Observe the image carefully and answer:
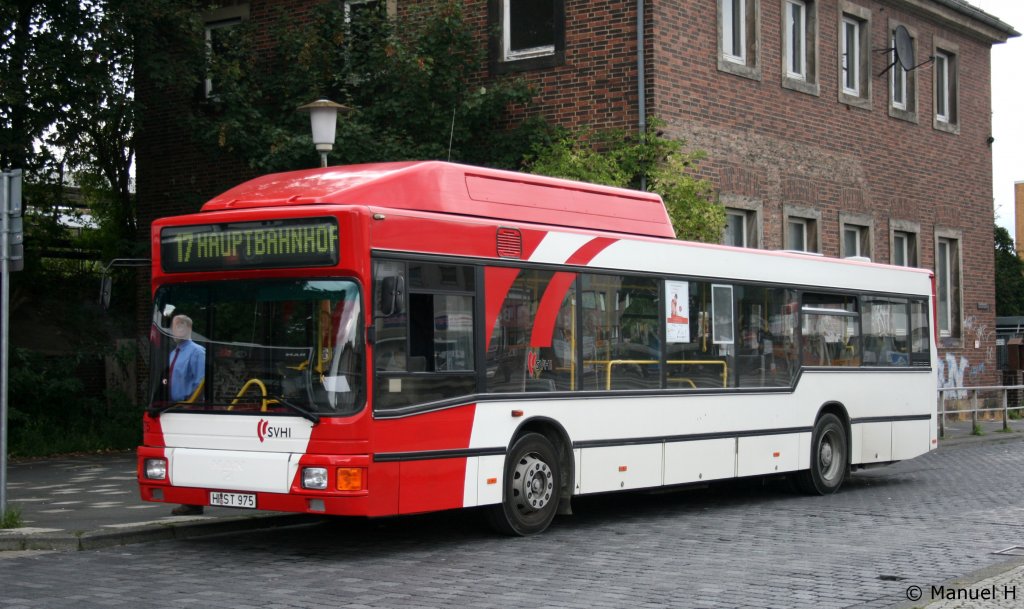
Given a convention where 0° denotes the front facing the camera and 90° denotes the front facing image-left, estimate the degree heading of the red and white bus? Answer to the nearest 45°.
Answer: approximately 45°

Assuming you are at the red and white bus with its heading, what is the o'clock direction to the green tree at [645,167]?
The green tree is roughly at 5 o'clock from the red and white bus.

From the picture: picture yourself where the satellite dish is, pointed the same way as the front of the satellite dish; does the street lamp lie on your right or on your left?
on your right

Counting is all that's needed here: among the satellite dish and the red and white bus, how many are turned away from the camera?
0

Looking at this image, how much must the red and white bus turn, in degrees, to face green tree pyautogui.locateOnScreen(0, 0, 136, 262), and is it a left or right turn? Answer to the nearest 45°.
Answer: approximately 90° to its right

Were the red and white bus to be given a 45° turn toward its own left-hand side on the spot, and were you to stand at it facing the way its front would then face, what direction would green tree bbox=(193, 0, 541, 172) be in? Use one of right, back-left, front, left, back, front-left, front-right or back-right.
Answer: back

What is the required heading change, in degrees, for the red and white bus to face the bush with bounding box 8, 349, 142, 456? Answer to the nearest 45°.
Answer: approximately 90° to its right

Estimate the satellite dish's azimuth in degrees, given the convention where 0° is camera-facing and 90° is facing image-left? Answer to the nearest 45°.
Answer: approximately 315°

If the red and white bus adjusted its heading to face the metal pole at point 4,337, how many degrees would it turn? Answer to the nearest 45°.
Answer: approximately 45° to its right

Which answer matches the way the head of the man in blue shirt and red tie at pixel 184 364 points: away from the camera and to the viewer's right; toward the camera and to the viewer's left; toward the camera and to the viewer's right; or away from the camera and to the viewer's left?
toward the camera and to the viewer's left

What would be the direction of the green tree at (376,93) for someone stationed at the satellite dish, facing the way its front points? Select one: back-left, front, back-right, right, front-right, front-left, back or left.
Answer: right
